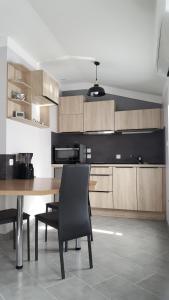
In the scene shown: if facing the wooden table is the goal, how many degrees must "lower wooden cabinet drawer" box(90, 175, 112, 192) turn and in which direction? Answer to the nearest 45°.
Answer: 0° — it already faces it

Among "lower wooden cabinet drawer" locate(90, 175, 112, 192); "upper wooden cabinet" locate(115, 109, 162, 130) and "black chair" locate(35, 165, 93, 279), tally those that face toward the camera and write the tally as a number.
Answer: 2

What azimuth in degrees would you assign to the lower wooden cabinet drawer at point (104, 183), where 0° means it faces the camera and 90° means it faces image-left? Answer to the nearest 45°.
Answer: approximately 0°

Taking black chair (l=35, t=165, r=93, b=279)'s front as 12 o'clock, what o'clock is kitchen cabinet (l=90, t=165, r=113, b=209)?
The kitchen cabinet is roughly at 2 o'clock from the black chair.

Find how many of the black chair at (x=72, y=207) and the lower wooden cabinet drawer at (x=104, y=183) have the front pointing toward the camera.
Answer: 1

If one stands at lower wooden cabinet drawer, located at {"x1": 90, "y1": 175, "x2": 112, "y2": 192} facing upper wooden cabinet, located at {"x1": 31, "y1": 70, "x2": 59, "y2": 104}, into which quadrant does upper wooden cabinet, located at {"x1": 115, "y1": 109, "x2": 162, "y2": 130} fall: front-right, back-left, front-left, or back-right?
back-left

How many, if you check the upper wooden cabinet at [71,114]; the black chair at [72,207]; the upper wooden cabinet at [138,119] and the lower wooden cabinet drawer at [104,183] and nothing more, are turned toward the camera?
3

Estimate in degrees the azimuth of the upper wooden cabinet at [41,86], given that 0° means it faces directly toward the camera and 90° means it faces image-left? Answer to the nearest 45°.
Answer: approximately 315°

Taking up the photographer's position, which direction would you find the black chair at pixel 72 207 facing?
facing away from the viewer and to the left of the viewer
